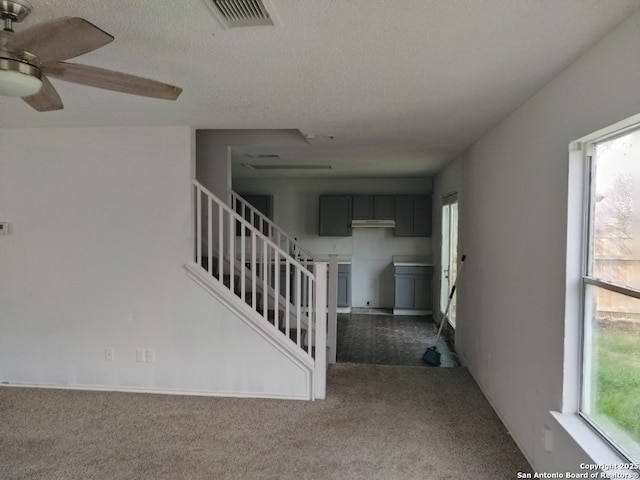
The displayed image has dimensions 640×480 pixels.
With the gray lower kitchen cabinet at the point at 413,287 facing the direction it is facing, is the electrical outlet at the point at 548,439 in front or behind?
in front

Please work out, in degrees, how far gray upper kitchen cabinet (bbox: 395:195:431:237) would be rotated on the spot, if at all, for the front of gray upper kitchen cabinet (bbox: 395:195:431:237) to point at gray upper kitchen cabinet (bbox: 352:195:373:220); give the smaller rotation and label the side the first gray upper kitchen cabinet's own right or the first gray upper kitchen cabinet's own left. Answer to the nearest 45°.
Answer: approximately 90° to the first gray upper kitchen cabinet's own right

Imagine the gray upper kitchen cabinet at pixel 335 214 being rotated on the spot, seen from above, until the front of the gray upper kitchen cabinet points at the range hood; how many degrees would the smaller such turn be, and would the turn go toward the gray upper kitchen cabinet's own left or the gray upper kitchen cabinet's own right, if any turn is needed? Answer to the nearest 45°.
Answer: approximately 90° to the gray upper kitchen cabinet's own left

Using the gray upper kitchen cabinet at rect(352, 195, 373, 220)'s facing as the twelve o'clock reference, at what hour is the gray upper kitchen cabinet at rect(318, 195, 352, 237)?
the gray upper kitchen cabinet at rect(318, 195, 352, 237) is roughly at 3 o'clock from the gray upper kitchen cabinet at rect(352, 195, 373, 220).

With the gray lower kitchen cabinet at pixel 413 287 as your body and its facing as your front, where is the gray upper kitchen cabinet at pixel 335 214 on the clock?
The gray upper kitchen cabinet is roughly at 3 o'clock from the gray lower kitchen cabinet.

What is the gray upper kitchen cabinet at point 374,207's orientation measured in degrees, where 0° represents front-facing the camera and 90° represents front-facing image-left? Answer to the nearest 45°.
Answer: approximately 0°

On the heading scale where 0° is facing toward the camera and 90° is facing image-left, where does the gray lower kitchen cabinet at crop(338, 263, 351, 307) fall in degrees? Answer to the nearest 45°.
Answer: approximately 0°

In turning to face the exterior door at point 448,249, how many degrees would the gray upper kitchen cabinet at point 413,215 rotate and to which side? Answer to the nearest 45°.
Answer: approximately 45° to its left

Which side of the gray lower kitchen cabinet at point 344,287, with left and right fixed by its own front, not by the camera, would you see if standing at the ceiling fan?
front

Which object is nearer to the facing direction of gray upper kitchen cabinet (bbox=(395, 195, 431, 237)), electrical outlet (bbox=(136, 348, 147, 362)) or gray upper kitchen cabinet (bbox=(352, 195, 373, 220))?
the electrical outlet
